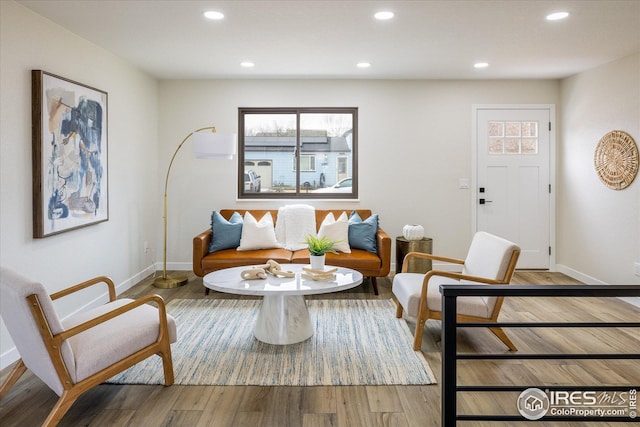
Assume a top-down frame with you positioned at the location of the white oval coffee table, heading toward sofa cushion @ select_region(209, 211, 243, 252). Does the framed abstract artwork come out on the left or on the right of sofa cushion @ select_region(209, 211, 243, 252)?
left

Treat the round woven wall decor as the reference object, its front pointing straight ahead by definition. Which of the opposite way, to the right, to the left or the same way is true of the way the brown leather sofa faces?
to the left

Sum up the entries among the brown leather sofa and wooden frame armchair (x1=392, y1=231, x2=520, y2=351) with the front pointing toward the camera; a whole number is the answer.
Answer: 1

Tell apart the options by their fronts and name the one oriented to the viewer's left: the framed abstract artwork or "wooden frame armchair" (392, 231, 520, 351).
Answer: the wooden frame armchair

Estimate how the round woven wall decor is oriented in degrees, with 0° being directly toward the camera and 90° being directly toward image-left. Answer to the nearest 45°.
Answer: approximately 45°

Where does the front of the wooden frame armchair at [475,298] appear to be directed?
to the viewer's left

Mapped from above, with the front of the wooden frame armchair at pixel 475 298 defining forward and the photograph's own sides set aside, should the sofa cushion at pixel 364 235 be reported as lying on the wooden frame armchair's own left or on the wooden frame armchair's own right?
on the wooden frame armchair's own right

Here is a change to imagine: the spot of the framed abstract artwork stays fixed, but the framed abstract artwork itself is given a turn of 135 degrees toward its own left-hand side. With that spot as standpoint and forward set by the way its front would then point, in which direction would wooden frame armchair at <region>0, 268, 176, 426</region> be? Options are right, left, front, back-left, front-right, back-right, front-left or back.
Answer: back

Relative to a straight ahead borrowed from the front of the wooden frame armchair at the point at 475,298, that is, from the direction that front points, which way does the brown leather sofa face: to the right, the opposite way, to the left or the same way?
to the left

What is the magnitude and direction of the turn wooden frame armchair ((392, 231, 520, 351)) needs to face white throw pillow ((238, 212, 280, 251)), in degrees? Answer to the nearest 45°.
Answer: approximately 45° to its right

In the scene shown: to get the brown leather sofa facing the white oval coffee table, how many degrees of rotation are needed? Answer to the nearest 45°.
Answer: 0° — it already faces it

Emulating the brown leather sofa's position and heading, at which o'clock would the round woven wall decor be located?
The round woven wall decor is roughly at 9 o'clock from the brown leather sofa.

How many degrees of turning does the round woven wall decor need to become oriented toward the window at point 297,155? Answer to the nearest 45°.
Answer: approximately 45° to its right

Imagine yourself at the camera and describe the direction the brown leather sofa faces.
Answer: facing the viewer
